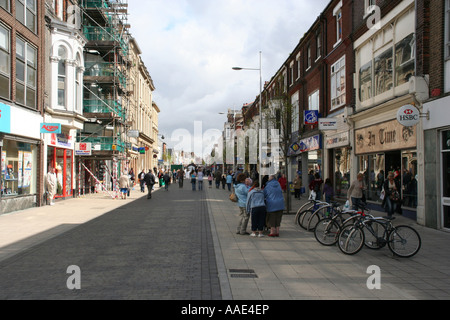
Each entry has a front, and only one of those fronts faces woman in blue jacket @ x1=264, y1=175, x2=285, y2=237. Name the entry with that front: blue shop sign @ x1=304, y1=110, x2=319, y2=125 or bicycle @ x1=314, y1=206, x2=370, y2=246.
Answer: the blue shop sign

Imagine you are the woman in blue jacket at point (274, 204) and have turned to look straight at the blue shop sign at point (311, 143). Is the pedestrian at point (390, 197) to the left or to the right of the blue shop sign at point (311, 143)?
right

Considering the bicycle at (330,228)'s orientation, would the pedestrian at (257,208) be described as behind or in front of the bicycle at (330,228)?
behind

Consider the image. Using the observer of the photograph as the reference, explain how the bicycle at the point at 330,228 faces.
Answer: facing to the right of the viewer
